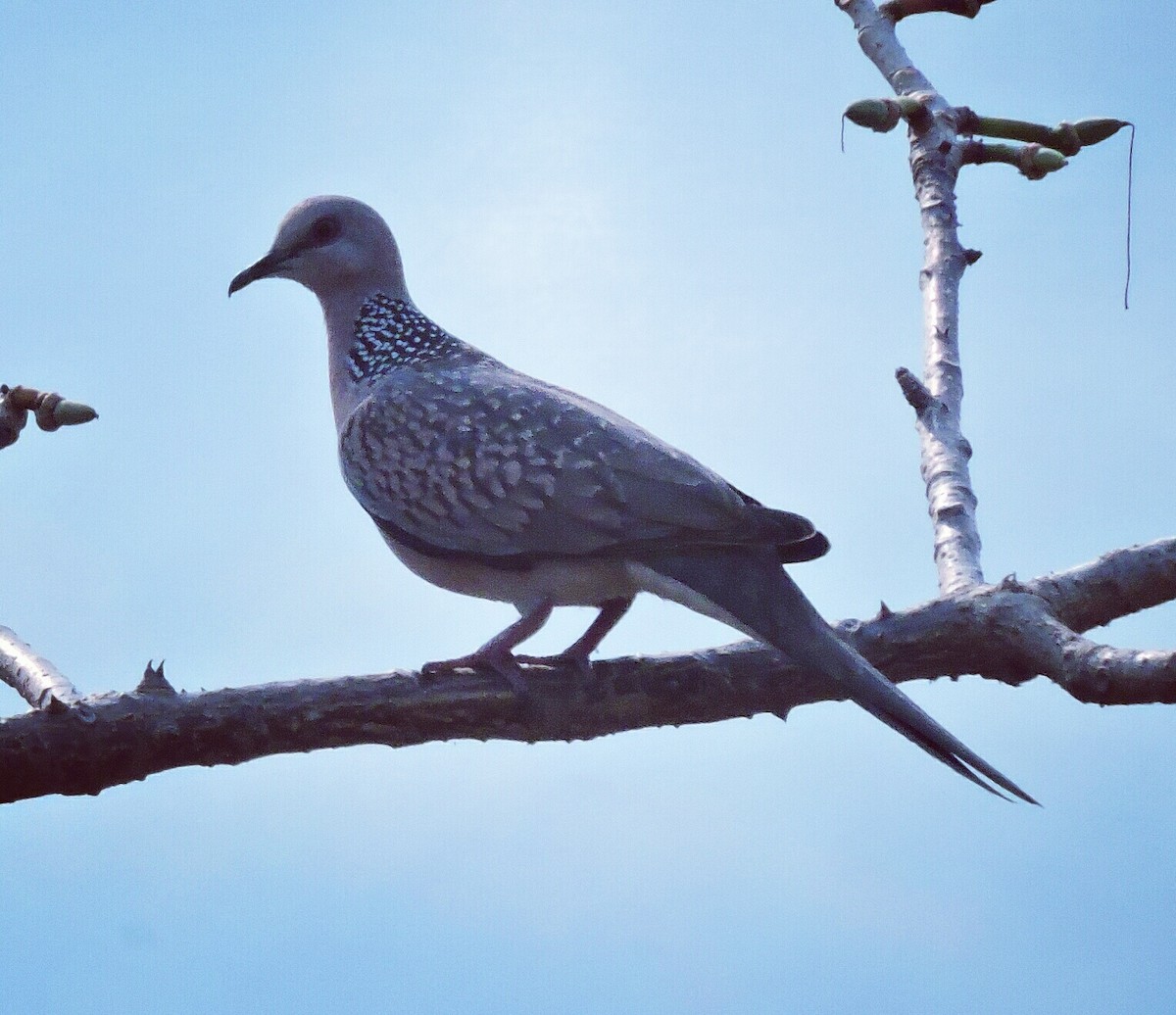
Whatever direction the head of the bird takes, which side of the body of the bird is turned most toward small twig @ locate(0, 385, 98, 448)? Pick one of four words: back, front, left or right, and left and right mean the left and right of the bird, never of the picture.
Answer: front

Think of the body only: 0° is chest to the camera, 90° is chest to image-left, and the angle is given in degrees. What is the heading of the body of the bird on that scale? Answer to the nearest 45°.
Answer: approximately 90°

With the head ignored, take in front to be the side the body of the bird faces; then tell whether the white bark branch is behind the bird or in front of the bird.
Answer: behind

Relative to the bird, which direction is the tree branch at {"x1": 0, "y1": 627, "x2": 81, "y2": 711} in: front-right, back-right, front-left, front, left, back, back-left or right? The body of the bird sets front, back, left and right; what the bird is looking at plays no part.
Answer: front
